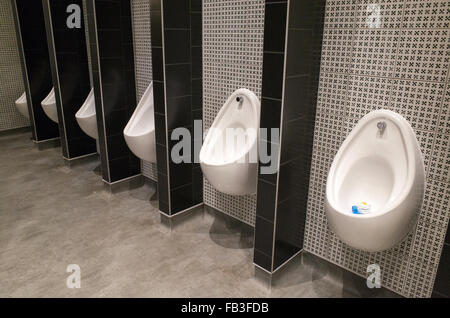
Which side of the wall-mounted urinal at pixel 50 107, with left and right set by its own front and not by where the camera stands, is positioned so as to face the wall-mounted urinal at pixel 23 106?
right

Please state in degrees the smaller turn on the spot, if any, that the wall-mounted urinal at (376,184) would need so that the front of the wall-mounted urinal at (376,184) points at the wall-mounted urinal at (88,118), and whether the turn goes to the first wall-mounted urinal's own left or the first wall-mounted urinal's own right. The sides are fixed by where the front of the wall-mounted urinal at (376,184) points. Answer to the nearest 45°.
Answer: approximately 45° to the first wall-mounted urinal's own right

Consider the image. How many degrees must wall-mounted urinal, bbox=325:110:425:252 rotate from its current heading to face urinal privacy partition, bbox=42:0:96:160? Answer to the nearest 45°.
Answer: approximately 45° to its right

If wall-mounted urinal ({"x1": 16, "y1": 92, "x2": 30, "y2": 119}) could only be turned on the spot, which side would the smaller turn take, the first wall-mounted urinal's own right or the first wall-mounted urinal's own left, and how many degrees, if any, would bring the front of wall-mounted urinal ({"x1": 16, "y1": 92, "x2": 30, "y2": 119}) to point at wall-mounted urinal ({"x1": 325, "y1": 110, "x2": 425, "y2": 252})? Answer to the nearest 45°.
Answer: approximately 90° to the first wall-mounted urinal's own left

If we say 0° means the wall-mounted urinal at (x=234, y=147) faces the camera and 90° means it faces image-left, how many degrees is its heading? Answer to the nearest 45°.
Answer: approximately 45°

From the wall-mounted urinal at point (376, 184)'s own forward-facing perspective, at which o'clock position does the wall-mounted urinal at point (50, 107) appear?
the wall-mounted urinal at point (50, 107) is roughly at 2 o'clock from the wall-mounted urinal at point (376, 184).

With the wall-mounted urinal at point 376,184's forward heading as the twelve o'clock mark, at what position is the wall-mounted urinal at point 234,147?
the wall-mounted urinal at point 234,147 is roughly at 2 o'clock from the wall-mounted urinal at point 376,184.

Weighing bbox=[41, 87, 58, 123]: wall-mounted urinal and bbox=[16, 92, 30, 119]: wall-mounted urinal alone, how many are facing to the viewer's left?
2

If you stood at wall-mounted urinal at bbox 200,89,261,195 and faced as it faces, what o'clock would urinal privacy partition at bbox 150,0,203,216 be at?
The urinal privacy partition is roughly at 3 o'clock from the wall-mounted urinal.

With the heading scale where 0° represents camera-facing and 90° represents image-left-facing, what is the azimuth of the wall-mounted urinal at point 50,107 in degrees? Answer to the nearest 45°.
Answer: approximately 90°

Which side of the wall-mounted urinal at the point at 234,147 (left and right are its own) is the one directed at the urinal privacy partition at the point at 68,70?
right

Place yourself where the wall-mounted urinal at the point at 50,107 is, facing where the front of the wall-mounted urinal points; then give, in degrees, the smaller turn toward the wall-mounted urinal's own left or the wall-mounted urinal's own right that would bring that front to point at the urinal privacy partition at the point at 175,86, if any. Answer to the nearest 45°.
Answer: approximately 90° to the wall-mounted urinal's own left

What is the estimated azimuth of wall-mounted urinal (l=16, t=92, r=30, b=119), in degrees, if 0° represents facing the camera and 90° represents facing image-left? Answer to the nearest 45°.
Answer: approximately 90°
